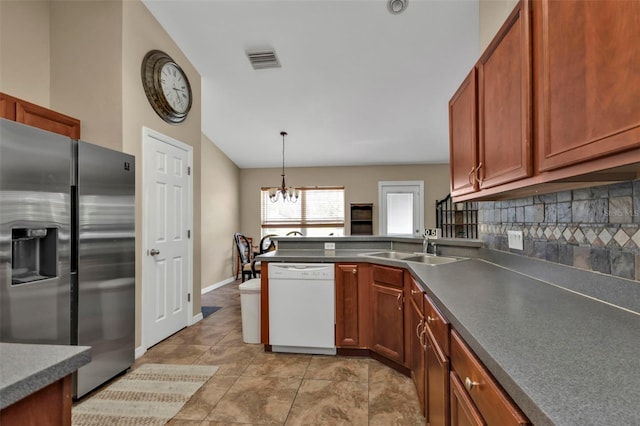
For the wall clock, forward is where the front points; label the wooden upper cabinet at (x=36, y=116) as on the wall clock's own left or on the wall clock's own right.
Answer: on the wall clock's own right

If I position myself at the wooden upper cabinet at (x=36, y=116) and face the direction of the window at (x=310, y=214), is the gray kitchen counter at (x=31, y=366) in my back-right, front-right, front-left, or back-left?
back-right

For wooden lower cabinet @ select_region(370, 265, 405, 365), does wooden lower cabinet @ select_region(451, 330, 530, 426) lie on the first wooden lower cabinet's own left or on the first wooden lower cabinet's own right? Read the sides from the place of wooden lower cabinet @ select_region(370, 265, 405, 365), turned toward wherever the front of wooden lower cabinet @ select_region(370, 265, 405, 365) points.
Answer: on the first wooden lower cabinet's own left

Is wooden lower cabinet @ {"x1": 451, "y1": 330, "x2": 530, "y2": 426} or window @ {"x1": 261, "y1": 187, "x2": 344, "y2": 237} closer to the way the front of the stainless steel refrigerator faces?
the wooden lower cabinet

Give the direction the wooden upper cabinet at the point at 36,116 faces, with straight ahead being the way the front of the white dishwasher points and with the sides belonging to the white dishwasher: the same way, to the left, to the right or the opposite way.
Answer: to the left

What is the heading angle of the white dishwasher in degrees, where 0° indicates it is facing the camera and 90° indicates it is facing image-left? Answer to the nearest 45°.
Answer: approximately 0°

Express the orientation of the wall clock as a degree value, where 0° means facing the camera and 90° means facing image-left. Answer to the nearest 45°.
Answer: approximately 315°
